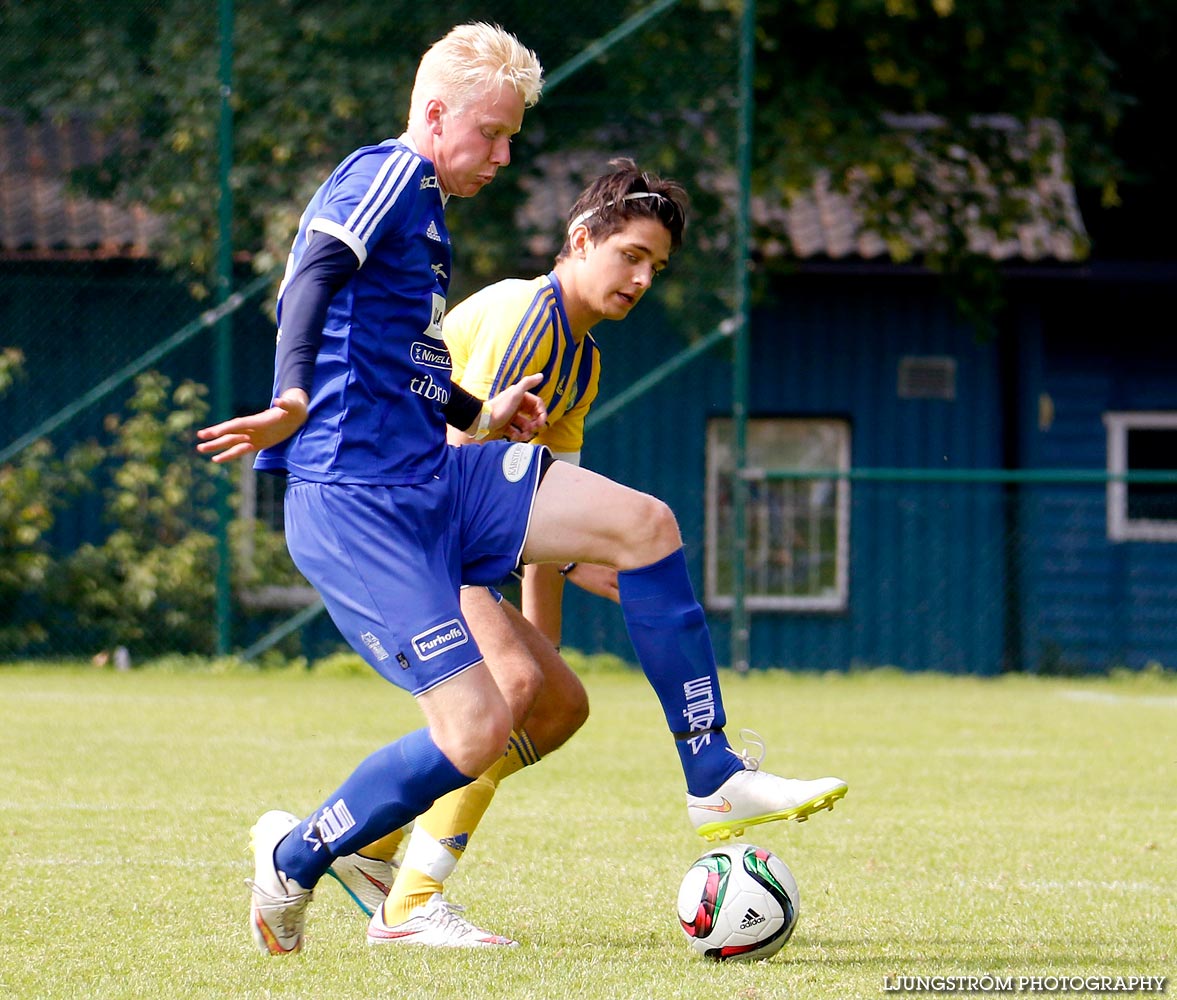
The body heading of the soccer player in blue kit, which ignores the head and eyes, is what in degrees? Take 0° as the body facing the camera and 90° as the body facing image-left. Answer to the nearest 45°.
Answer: approximately 270°

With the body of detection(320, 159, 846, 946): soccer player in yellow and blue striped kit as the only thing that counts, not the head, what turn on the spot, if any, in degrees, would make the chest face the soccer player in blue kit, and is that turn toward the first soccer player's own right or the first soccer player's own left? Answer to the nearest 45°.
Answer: approximately 45° to the first soccer player's own right
